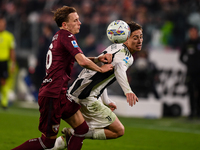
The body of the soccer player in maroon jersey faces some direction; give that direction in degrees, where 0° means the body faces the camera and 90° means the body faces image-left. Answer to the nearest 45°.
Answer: approximately 270°

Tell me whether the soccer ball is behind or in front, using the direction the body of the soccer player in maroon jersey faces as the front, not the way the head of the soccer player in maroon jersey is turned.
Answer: in front

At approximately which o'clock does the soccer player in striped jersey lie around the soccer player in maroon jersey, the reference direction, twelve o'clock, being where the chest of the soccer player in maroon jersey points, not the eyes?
The soccer player in striped jersey is roughly at 11 o'clock from the soccer player in maroon jersey.
